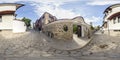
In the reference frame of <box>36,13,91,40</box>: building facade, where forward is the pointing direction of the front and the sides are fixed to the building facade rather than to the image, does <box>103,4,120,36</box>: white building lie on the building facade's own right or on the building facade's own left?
on the building facade's own left

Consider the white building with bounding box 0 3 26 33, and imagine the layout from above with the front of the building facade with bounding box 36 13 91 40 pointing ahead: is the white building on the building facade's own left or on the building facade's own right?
on the building facade's own right

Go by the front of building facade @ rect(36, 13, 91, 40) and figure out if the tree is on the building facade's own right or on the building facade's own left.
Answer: on the building facade's own right

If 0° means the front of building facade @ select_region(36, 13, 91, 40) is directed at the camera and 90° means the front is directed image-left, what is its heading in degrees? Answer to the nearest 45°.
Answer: approximately 0°
